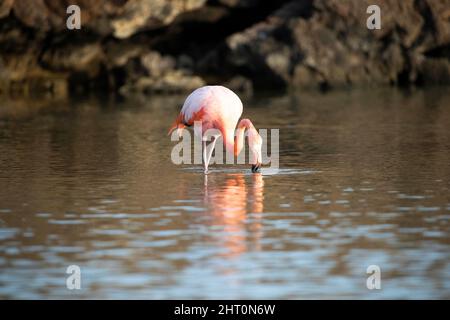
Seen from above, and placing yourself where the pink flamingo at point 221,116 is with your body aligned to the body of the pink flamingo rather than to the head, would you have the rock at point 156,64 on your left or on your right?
on your left

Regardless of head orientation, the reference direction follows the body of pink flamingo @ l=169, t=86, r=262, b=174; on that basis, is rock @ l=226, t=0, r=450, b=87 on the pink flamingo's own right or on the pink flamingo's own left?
on the pink flamingo's own left

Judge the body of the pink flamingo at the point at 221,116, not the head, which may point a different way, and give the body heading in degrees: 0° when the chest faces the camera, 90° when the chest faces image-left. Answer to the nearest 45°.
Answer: approximately 270°

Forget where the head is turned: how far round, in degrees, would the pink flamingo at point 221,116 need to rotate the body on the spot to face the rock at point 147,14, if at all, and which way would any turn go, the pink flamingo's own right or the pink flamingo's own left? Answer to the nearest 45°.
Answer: approximately 90° to the pink flamingo's own left

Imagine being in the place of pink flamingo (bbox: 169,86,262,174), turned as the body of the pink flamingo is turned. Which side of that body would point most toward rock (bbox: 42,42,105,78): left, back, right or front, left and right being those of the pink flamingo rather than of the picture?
left

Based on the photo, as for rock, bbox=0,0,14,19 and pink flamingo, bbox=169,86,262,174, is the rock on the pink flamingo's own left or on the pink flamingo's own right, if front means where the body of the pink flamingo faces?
on the pink flamingo's own left

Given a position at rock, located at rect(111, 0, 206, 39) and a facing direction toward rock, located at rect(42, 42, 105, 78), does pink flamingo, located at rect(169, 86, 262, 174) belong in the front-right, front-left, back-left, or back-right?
back-left
